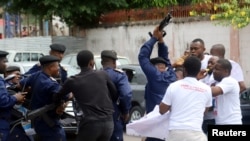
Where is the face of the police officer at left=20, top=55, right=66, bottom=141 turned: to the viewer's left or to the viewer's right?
to the viewer's right

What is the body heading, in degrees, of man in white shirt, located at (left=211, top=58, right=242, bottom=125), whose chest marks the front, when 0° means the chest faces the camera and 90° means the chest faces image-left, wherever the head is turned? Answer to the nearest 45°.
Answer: approximately 90°

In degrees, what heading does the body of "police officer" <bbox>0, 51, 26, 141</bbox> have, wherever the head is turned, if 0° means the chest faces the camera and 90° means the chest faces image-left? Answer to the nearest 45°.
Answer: approximately 270°

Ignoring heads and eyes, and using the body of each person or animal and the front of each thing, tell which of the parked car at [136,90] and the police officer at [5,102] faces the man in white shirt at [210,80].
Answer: the police officer

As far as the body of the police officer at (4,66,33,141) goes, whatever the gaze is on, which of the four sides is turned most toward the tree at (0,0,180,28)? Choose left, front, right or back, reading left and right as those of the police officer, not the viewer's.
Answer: left

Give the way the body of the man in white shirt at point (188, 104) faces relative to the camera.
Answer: away from the camera

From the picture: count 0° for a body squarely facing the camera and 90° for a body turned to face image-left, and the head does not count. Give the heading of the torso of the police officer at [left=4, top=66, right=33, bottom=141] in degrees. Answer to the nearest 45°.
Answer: approximately 270°

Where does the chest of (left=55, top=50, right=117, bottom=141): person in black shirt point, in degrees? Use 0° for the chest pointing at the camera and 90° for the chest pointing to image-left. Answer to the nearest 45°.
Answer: approximately 180°

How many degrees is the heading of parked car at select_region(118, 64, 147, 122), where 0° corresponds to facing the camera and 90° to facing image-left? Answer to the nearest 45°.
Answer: approximately 90°
